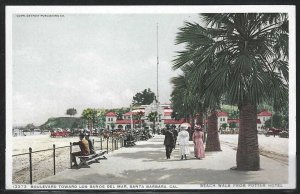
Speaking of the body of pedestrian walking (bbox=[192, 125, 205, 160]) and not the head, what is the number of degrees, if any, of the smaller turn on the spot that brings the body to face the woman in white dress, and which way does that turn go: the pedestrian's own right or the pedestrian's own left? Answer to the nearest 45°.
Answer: approximately 45° to the pedestrian's own left

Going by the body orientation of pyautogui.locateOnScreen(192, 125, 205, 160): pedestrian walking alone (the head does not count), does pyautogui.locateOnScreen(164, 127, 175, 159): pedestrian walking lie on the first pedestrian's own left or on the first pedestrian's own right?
on the first pedestrian's own left

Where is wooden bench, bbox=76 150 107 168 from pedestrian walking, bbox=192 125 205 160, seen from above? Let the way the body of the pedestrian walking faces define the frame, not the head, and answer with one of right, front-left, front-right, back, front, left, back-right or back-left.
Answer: back-left

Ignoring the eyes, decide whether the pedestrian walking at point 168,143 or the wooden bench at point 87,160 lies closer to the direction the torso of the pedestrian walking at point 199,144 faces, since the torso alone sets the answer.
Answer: the pedestrian walking

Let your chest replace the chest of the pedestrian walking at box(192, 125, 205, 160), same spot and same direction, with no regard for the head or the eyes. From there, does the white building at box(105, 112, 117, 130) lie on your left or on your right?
on your left

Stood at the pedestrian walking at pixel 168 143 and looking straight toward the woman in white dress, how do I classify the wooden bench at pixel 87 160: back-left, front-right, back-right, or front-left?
back-right

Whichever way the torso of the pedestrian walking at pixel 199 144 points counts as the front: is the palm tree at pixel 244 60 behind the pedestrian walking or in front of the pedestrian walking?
behind

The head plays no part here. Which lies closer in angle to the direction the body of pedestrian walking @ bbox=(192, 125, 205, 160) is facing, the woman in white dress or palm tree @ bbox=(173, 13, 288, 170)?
the woman in white dress

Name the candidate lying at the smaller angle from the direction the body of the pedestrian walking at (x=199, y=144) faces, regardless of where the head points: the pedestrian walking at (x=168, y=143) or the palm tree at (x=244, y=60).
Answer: the pedestrian walking

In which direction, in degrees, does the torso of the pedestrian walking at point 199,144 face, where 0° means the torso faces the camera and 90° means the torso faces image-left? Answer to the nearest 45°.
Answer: approximately 180°
